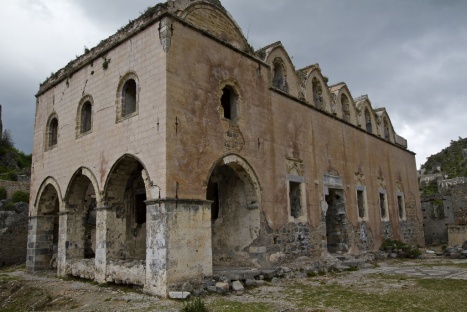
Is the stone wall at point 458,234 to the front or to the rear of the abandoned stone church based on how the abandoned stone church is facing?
to the rear

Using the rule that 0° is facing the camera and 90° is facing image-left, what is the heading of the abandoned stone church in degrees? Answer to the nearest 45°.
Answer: approximately 45°

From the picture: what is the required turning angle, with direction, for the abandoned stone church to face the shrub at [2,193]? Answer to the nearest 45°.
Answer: approximately 90° to its right

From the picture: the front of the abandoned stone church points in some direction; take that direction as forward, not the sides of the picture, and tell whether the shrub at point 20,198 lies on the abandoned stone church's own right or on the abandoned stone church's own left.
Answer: on the abandoned stone church's own right

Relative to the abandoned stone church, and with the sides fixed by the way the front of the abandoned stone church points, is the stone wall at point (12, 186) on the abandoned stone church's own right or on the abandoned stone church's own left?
on the abandoned stone church's own right
